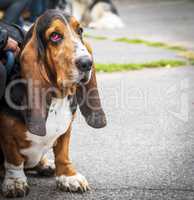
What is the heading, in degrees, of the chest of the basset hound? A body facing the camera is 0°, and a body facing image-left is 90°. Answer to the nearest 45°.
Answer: approximately 315°

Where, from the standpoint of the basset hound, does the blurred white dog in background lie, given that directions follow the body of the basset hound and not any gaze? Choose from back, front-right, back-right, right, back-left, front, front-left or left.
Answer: back-left
